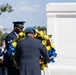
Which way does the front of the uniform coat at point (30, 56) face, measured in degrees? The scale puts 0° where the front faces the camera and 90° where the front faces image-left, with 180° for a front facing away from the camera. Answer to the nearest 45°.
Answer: approximately 180°

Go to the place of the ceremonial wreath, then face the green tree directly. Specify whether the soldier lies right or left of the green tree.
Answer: left

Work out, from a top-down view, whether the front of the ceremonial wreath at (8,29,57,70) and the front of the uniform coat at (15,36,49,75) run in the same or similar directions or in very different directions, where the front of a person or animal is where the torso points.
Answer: very different directions

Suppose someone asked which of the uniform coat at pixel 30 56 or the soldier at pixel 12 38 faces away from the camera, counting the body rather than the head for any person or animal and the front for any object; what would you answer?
the uniform coat

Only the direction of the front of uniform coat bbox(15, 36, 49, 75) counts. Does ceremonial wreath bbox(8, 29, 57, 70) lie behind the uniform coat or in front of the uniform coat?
in front

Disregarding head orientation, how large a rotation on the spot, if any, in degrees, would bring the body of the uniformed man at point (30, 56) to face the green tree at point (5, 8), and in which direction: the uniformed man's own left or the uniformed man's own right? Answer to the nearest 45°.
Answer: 0° — they already face it

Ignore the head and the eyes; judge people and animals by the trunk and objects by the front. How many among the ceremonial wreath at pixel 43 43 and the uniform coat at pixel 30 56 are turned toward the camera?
1

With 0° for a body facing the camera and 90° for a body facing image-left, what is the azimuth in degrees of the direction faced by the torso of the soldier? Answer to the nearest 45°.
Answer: approximately 315°

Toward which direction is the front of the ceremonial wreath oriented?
toward the camera

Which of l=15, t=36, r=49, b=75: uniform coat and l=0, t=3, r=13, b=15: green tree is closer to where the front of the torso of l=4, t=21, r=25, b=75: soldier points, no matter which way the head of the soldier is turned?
the uniform coat

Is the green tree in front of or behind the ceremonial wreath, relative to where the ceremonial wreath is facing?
behind

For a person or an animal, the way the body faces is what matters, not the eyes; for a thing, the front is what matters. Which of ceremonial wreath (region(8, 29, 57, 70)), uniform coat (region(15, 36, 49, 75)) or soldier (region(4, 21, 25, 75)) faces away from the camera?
the uniform coat
